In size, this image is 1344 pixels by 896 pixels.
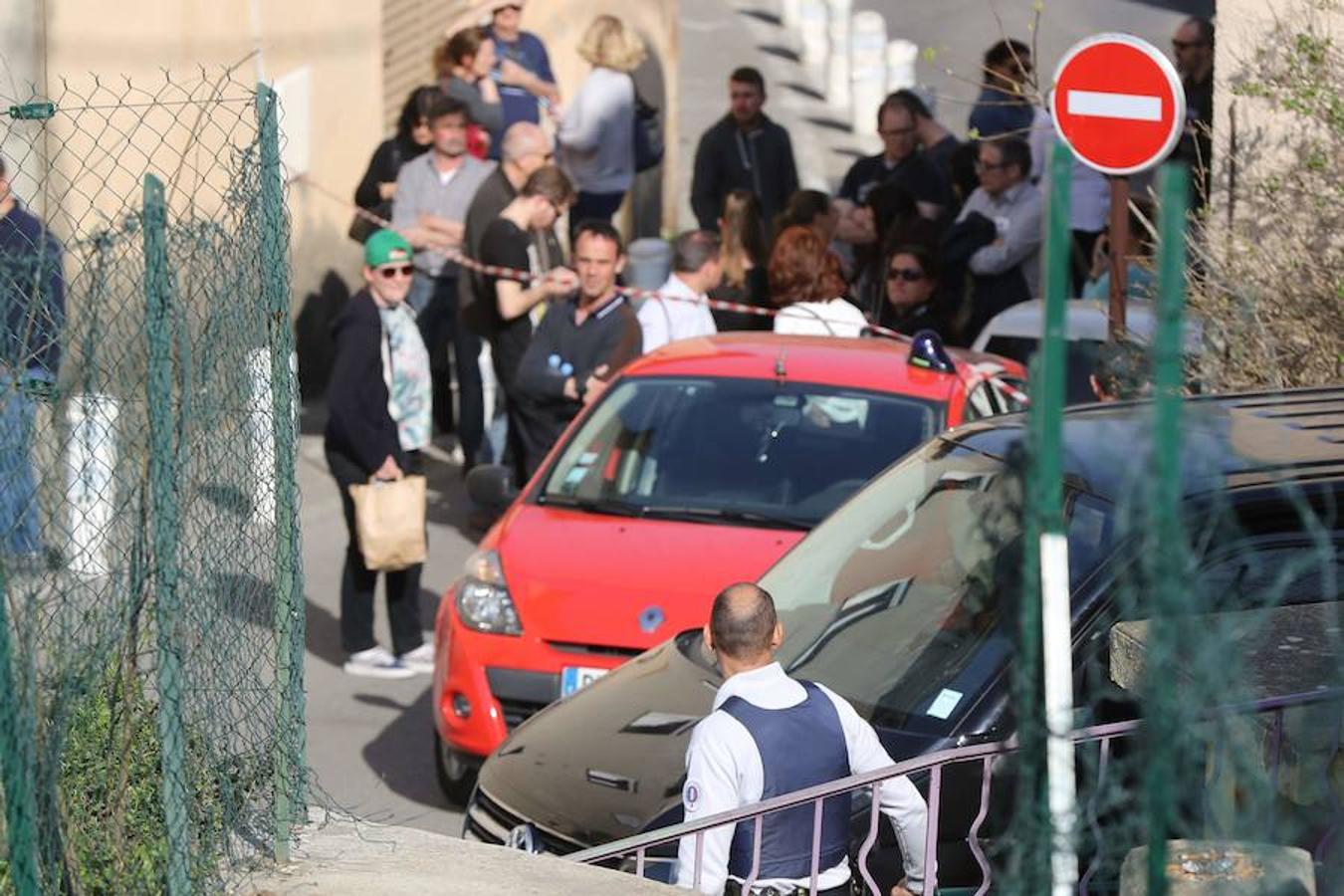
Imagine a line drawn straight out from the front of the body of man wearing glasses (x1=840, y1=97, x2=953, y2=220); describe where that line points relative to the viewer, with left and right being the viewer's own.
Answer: facing the viewer

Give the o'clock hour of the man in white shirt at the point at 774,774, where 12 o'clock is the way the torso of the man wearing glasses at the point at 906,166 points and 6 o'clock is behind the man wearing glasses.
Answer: The man in white shirt is roughly at 12 o'clock from the man wearing glasses.

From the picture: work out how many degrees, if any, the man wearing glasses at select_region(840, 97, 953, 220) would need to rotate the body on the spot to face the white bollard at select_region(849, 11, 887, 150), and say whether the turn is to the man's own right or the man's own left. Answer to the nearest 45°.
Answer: approximately 180°

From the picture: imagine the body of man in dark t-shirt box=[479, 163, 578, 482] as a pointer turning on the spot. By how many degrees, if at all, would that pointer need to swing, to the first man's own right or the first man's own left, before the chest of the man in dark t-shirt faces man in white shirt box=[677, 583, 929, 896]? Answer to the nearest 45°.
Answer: approximately 90° to the first man's own right

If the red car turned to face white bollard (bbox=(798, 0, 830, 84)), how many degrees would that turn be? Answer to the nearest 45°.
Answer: approximately 135° to its right

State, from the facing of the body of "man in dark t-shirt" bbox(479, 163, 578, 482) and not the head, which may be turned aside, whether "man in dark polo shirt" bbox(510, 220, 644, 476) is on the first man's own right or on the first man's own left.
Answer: on the first man's own right

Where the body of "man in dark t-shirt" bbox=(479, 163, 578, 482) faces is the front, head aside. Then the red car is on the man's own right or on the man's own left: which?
on the man's own right

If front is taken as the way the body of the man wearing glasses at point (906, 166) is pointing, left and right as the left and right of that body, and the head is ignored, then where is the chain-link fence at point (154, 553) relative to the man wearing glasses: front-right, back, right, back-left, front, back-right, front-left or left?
front

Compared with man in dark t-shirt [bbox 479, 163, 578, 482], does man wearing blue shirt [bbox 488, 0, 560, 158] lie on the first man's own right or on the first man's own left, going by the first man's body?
on the first man's own left

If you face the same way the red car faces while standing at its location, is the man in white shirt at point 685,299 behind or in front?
behind

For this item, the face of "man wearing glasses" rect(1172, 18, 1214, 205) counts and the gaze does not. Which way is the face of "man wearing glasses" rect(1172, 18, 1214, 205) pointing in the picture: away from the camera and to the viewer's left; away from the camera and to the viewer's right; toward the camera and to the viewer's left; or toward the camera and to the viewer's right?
toward the camera and to the viewer's left

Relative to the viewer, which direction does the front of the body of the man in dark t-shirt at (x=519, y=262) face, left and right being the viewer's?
facing to the right of the viewer
